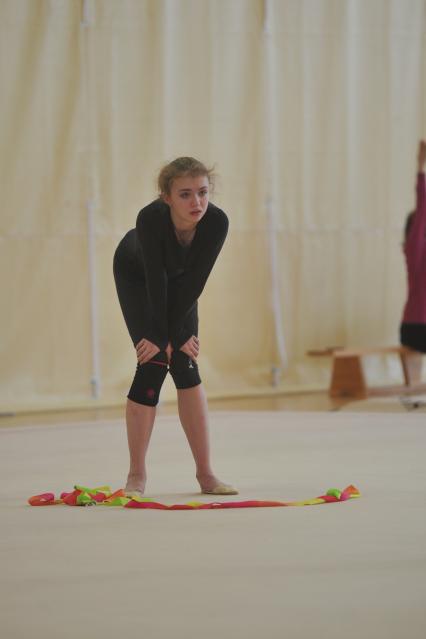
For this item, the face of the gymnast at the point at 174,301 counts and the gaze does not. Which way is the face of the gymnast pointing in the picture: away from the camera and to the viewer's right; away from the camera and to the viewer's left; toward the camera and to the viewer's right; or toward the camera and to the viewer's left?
toward the camera and to the viewer's right

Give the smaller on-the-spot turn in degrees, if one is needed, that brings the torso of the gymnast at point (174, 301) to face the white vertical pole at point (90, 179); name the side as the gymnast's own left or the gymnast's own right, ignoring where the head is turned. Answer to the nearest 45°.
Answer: approximately 135° to the gymnast's own left

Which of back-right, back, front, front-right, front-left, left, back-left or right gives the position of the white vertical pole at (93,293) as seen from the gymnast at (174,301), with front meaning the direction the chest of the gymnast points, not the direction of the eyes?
back-left

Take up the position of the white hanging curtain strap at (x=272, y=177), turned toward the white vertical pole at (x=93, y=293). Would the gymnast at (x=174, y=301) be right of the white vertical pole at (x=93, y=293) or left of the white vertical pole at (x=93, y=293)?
left

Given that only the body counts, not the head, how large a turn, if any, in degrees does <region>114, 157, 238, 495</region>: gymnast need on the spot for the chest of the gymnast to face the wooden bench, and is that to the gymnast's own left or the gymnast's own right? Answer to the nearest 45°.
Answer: approximately 135° to the gymnast's own left

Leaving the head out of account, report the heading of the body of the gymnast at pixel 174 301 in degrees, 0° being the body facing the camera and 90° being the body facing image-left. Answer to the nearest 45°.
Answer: approximately 315°

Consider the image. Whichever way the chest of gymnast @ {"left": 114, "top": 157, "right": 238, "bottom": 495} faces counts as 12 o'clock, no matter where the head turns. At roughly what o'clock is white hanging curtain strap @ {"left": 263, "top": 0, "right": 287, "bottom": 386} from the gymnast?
The white hanging curtain strap is roughly at 8 o'clock from the gymnast.

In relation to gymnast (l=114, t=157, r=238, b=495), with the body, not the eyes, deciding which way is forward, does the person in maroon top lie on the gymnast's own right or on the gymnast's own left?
on the gymnast's own left

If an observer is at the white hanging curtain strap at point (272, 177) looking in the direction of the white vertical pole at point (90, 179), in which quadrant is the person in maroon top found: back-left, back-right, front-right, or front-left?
back-left
